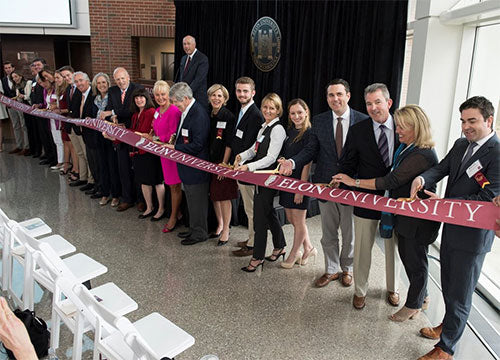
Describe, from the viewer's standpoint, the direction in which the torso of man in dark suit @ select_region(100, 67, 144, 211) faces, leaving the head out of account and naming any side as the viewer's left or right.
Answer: facing the viewer and to the left of the viewer

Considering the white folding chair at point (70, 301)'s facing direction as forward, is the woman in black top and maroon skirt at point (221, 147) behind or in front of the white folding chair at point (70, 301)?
in front

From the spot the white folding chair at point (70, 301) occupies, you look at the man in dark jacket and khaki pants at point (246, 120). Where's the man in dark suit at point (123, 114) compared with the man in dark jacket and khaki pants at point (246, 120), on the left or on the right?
left

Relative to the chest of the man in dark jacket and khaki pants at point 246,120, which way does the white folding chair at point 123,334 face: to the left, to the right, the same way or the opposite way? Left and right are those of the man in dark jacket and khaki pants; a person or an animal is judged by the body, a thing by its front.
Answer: the opposite way

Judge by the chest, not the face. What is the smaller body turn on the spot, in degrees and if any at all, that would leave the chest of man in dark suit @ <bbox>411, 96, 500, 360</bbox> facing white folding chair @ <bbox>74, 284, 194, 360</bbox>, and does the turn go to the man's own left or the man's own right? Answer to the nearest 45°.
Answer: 0° — they already face it

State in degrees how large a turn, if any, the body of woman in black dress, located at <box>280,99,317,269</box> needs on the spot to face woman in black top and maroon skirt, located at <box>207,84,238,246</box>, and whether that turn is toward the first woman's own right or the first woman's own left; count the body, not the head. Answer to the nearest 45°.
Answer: approximately 90° to the first woman's own right

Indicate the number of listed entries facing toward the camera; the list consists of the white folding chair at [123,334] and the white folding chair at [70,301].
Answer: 0

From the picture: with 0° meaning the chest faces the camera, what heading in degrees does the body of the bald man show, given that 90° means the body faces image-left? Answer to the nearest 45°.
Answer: approximately 45°

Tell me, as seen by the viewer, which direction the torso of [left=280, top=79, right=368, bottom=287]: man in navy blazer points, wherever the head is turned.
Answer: toward the camera

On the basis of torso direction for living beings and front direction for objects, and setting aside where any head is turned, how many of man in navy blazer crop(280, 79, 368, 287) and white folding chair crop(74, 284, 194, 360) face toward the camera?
1

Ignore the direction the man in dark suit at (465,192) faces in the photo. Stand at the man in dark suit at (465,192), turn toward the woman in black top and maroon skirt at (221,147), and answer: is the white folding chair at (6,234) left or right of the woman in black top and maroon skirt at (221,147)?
left

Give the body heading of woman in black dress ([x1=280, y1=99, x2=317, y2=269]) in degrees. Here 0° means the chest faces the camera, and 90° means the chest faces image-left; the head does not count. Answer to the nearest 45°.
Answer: approximately 45°

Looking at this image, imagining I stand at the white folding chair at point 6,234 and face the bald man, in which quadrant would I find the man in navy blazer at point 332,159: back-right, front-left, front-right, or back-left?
front-right

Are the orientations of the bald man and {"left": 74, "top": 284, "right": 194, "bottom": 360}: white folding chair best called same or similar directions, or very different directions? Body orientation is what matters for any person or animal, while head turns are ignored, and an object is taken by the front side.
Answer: very different directions

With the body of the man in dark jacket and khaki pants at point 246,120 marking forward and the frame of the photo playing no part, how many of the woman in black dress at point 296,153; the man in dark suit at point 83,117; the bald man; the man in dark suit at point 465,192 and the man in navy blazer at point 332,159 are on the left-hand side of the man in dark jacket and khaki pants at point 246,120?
3
